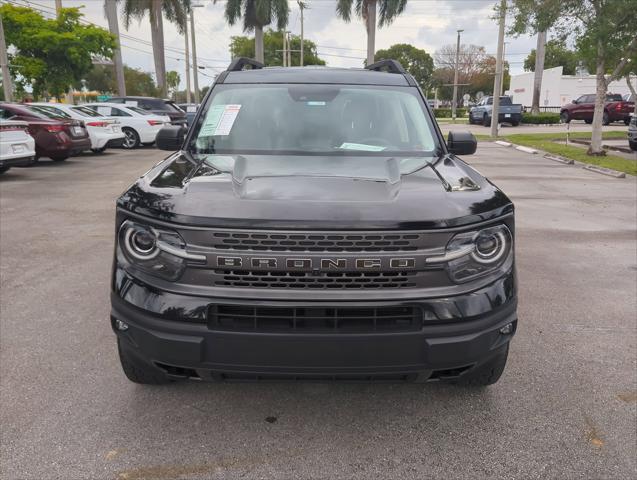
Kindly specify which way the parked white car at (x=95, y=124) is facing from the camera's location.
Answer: facing away from the viewer and to the left of the viewer

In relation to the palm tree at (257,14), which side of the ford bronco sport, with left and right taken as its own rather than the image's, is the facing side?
back

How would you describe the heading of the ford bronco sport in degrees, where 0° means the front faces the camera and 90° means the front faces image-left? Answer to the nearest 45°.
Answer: approximately 0°

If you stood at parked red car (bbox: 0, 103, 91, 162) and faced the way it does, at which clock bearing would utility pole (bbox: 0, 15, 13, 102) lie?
The utility pole is roughly at 1 o'clock from the parked red car.

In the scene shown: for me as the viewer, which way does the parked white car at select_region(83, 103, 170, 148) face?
facing away from the viewer and to the left of the viewer

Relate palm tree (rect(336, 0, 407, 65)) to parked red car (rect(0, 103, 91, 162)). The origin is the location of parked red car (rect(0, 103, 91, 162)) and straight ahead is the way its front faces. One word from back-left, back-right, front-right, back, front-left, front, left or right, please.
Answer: right

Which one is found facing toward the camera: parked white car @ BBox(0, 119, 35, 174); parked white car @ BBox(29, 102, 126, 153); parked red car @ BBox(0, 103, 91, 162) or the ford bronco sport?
the ford bronco sport

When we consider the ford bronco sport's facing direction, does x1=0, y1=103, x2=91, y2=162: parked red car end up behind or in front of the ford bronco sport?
behind

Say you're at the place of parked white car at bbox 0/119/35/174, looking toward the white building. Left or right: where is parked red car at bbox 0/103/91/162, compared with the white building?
left

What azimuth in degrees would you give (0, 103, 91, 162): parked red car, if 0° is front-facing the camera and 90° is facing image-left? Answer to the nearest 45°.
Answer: approximately 135°

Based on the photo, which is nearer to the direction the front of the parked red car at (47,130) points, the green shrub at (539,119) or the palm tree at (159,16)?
the palm tree

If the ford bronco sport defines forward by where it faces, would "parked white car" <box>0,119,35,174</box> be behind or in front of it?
behind
